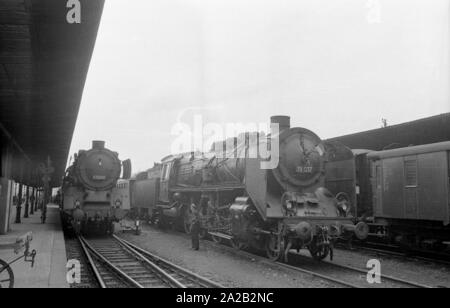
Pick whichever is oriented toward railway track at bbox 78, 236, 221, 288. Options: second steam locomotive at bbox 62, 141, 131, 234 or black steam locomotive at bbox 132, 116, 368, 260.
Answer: the second steam locomotive

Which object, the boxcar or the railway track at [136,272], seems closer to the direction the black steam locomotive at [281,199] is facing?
the boxcar

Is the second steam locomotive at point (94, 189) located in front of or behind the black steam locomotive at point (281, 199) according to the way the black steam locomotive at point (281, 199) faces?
behind

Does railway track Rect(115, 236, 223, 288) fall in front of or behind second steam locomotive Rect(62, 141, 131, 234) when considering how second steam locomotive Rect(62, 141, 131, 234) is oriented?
in front

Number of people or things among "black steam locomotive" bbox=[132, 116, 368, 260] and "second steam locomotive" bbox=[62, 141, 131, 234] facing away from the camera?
0

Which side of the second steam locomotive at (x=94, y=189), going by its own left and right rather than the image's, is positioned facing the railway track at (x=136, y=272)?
front

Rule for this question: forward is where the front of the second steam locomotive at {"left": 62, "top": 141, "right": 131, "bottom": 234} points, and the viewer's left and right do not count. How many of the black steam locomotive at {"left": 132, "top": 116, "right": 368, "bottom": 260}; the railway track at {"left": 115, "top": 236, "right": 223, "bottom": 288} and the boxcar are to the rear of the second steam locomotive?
0

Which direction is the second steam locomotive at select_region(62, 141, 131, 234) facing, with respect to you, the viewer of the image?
facing the viewer

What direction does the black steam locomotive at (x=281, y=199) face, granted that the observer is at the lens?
facing the viewer and to the right of the viewer

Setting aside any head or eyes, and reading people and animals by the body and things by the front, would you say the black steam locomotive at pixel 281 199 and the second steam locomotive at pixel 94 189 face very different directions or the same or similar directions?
same or similar directions

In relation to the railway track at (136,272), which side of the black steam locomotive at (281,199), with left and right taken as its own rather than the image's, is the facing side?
right

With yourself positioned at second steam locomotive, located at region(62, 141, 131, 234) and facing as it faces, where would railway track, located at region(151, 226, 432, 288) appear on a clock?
The railway track is roughly at 11 o'clock from the second steam locomotive.

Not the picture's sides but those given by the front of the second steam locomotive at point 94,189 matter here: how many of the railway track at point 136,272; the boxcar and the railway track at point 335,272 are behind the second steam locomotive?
0

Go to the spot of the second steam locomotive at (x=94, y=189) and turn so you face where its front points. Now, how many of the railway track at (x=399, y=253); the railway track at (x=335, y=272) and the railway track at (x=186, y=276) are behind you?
0

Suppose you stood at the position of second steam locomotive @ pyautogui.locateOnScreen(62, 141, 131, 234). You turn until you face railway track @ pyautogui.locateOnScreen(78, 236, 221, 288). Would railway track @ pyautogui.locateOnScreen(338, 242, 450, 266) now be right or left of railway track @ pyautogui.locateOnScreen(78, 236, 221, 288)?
left
